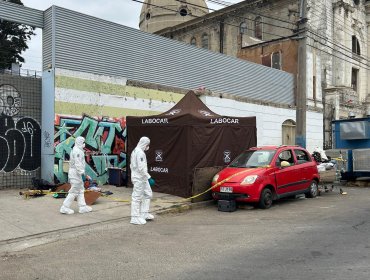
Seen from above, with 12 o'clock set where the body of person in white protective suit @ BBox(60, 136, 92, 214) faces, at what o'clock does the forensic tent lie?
The forensic tent is roughly at 11 o'clock from the person in white protective suit.

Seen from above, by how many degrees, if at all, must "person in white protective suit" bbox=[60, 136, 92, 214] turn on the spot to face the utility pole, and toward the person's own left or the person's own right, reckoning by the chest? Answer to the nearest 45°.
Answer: approximately 45° to the person's own left

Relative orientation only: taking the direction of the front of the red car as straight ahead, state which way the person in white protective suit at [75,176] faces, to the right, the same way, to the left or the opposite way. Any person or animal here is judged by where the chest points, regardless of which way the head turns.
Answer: the opposite way

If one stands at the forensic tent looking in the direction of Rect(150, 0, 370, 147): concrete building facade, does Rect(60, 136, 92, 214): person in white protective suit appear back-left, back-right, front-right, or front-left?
back-left

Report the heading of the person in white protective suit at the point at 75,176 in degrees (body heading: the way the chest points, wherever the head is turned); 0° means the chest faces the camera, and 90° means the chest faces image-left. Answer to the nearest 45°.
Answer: approximately 270°

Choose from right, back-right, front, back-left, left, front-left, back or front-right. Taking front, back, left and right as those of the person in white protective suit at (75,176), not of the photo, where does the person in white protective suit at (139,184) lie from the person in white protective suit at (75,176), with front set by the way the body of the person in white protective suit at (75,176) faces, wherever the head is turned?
front-right

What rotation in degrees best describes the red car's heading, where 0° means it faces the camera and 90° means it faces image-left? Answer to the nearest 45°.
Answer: approximately 45°

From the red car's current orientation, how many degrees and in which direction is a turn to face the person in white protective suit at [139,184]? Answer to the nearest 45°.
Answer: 0° — it already faces them
